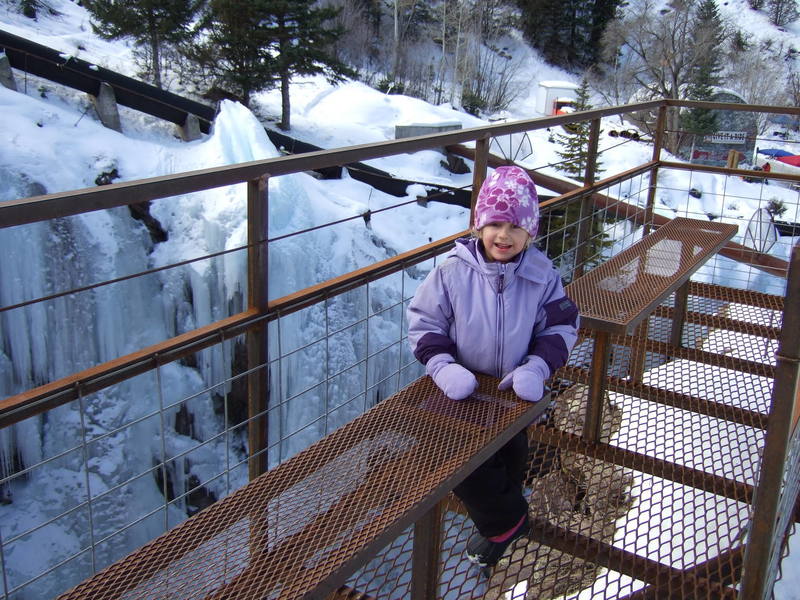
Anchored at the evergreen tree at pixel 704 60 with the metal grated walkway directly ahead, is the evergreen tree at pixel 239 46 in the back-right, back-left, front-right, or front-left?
front-right

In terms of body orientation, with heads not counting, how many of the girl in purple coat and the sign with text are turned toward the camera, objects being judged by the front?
2

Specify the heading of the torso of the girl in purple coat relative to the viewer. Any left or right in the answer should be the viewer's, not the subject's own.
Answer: facing the viewer

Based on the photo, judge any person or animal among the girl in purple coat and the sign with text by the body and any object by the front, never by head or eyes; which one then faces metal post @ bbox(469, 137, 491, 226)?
the sign with text

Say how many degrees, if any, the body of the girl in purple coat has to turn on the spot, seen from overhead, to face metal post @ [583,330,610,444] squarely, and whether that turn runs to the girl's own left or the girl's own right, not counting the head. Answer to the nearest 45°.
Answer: approximately 135° to the girl's own left

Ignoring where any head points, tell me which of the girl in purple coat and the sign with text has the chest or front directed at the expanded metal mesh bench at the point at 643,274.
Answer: the sign with text

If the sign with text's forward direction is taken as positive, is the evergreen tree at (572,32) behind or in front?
behind

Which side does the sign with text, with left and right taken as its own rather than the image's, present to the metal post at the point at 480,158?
front

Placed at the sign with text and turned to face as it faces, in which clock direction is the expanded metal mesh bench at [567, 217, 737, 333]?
The expanded metal mesh bench is roughly at 12 o'clock from the sign with text.

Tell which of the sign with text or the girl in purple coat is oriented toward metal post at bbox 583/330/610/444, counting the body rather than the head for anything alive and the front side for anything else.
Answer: the sign with text

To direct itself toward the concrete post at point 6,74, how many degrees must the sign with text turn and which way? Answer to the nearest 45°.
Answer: approximately 90° to its right

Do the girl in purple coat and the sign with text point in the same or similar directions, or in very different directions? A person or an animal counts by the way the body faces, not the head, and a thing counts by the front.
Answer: same or similar directions

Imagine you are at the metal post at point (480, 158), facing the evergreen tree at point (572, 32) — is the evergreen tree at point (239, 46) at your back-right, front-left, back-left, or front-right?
front-left

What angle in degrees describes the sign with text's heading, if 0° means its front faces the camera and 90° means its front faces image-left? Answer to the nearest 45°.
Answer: approximately 0°

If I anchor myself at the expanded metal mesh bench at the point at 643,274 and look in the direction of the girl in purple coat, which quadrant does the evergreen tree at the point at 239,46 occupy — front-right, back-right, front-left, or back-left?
back-right
